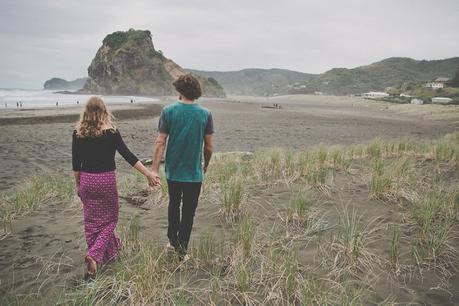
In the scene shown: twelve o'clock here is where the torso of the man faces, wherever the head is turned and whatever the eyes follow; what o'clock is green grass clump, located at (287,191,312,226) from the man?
The green grass clump is roughly at 2 o'clock from the man.

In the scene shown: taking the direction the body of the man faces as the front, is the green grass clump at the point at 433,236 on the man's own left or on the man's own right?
on the man's own right

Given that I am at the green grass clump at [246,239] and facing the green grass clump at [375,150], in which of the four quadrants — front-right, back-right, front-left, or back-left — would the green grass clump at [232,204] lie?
front-left

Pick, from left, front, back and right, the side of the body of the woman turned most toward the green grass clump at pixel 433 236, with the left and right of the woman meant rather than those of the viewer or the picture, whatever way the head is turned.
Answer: right

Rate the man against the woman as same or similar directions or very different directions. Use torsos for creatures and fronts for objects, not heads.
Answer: same or similar directions

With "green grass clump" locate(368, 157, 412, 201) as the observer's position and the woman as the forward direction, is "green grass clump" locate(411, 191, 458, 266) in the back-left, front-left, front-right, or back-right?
front-left

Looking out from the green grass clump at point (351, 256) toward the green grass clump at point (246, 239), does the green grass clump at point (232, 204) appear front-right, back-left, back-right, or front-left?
front-right

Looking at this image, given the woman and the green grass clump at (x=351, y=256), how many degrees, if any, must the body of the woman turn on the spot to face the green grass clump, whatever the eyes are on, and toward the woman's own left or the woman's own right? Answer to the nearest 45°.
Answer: approximately 90° to the woman's own right

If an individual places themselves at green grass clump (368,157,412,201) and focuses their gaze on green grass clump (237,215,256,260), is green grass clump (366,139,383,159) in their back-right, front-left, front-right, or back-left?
back-right

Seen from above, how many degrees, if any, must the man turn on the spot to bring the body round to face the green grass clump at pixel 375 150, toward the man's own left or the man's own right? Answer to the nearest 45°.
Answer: approximately 45° to the man's own right

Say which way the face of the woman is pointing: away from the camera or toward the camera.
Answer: away from the camera

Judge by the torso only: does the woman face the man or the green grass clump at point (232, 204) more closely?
the green grass clump

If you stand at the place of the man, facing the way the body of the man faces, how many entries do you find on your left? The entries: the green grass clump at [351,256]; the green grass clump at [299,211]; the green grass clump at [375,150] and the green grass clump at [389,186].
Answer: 0

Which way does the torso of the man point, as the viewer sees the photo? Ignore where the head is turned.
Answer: away from the camera

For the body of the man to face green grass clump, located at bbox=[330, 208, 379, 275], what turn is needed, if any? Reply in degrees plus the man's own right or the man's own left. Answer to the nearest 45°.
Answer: approximately 90° to the man's own right

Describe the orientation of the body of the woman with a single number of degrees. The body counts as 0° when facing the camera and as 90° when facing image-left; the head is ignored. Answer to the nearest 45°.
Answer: approximately 180°

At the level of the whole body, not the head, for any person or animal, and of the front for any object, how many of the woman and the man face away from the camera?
2
